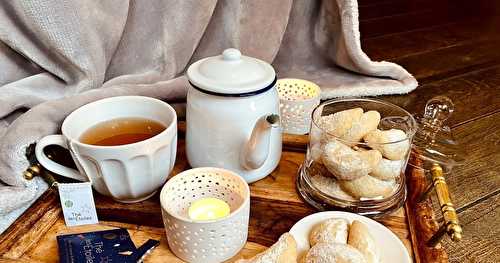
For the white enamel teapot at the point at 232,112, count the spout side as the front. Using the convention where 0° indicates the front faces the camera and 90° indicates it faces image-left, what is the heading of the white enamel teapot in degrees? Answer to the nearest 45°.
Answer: approximately 315°
